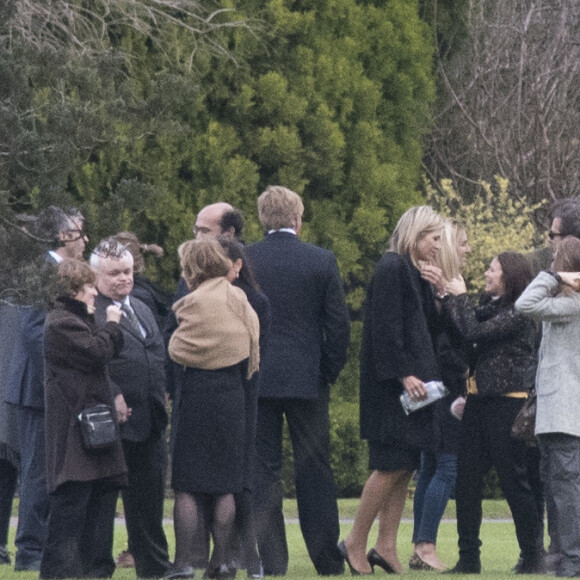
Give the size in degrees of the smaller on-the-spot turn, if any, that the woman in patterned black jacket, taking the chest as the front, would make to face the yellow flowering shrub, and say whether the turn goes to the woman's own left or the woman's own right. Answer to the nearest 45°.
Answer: approximately 90° to the woman's own right

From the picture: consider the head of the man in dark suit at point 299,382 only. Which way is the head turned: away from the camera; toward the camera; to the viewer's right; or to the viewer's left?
away from the camera

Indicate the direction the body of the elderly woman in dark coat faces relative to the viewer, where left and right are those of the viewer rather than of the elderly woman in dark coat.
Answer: facing to the right of the viewer

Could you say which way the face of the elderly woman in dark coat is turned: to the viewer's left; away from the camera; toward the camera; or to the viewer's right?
to the viewer's right

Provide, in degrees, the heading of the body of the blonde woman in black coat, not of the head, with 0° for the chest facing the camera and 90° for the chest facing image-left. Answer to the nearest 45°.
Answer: approximately 270°

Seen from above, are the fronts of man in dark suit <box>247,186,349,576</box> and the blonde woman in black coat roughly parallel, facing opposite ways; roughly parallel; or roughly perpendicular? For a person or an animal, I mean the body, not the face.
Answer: roughly perpendicular

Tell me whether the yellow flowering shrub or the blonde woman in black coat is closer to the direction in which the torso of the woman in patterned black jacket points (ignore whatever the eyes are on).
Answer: the blonde woman in black coat

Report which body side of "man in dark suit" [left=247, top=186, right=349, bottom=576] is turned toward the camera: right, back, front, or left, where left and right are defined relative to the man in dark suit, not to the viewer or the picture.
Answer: back
